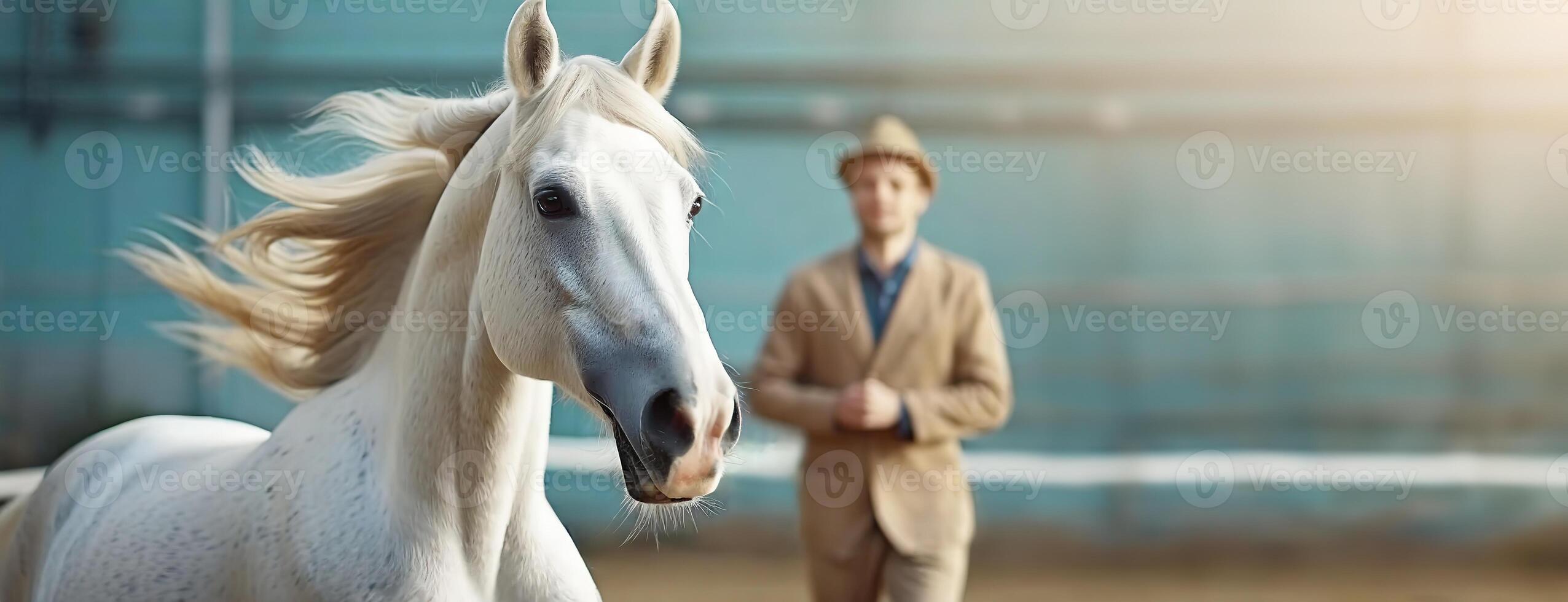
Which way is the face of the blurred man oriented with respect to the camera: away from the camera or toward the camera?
toward the camera

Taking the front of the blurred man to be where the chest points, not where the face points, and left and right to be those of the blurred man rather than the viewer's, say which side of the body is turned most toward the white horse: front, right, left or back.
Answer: front

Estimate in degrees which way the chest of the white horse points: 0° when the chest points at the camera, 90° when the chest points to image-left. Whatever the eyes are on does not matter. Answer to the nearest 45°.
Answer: approximately 315°

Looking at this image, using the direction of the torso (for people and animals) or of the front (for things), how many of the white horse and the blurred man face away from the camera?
0

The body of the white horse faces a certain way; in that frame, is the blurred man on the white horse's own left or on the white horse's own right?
on the white horse's own left

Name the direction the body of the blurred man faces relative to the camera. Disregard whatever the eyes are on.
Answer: toward the camera
